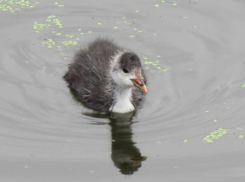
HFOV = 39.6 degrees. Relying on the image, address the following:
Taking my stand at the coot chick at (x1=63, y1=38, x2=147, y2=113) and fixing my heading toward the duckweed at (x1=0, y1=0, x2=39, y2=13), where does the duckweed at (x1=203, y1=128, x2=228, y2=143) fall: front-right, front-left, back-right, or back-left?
back-right

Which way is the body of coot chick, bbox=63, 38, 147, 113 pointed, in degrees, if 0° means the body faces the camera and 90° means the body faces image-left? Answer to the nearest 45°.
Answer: approximately 315°

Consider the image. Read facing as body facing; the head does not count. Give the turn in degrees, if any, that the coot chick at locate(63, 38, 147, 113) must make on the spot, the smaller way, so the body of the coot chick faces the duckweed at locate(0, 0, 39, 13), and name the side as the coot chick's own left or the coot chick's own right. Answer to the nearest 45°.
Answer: approximately 180°

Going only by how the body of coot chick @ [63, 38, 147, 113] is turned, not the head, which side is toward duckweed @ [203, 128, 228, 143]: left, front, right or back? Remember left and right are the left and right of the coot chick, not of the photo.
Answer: front
